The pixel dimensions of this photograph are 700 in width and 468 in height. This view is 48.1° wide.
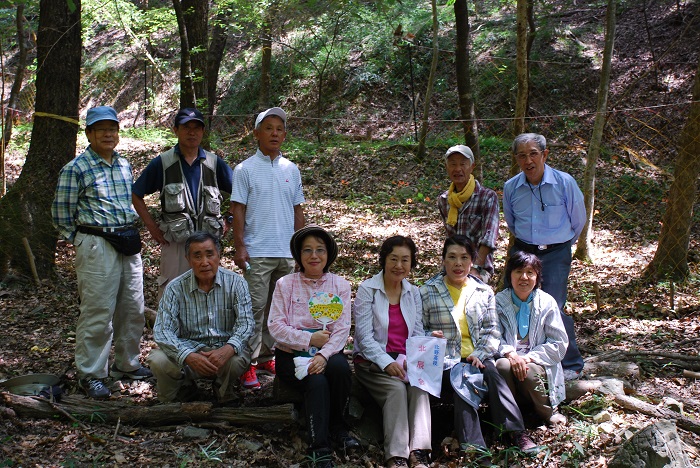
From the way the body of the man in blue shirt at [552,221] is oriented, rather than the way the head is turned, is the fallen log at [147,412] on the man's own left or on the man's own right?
on the man's own right

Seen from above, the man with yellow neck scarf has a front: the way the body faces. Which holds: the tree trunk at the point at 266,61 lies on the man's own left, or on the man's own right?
on the man's own right

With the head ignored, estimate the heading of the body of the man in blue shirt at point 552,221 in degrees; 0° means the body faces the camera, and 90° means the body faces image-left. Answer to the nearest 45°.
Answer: approximately 0°

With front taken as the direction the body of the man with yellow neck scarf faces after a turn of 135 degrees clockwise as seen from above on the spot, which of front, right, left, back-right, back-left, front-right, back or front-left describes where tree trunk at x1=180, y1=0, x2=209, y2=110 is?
front-left

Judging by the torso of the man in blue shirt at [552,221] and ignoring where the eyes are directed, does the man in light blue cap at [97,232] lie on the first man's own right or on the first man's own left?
on the first man's own right

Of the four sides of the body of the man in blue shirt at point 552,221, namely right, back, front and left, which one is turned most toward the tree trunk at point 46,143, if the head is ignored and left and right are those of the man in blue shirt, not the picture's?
right

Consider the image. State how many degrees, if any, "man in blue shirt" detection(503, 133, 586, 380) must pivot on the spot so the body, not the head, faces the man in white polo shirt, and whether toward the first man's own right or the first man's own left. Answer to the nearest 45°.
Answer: approximately 90° to the first man's own right

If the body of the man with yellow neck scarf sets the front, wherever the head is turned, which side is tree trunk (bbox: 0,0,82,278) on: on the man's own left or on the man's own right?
on the man's own right

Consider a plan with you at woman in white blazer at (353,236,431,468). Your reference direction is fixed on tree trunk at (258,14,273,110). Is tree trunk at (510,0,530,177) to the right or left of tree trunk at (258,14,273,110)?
right

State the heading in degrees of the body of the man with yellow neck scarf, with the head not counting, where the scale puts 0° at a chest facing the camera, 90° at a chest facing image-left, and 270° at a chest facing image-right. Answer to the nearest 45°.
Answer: approximately 45°

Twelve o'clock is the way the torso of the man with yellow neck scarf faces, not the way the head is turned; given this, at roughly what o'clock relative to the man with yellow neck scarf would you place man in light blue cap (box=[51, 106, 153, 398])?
The man in light blue cap is roughly at 1 o'clock from the man with yellow neck scarf.
